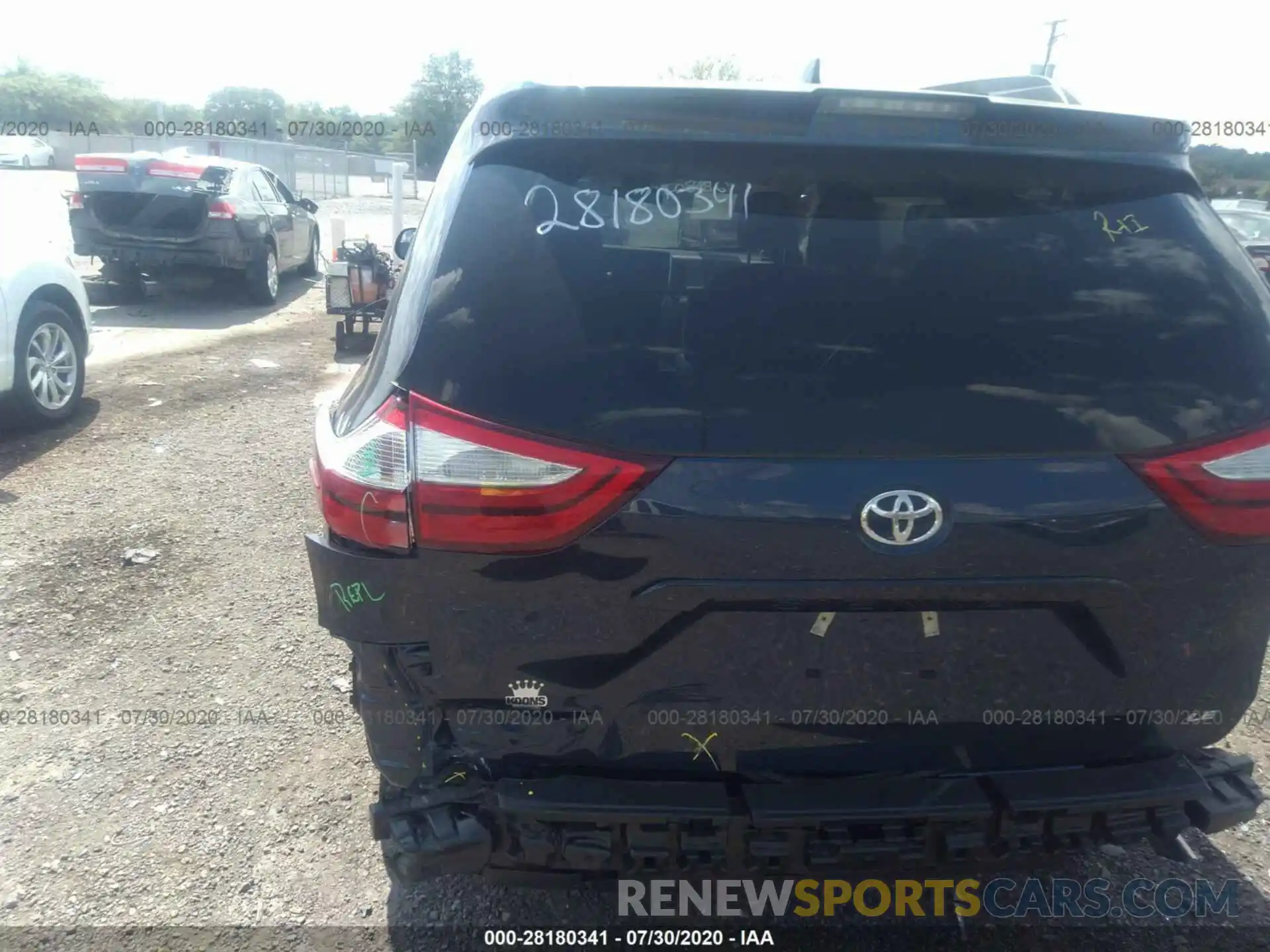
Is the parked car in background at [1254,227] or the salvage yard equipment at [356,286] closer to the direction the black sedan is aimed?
the parked car in background

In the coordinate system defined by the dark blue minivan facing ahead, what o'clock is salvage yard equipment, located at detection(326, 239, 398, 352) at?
The salvage yard equipment is roughly at 11 o'clock from the dark blue minivan.

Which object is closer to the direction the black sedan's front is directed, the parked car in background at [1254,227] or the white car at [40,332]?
the parked car in background

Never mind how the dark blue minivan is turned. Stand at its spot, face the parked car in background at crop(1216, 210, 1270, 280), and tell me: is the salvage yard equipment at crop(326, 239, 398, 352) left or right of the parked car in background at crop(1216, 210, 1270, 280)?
left

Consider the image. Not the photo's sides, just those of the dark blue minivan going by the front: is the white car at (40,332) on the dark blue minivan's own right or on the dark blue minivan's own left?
on the dark blue minivan's own left

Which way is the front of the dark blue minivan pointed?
away from the camera

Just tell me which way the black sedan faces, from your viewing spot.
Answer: facing away from the viewer and to the right of the viewer

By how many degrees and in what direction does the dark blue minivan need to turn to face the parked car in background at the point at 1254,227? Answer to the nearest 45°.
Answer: approximately 45° to its right
